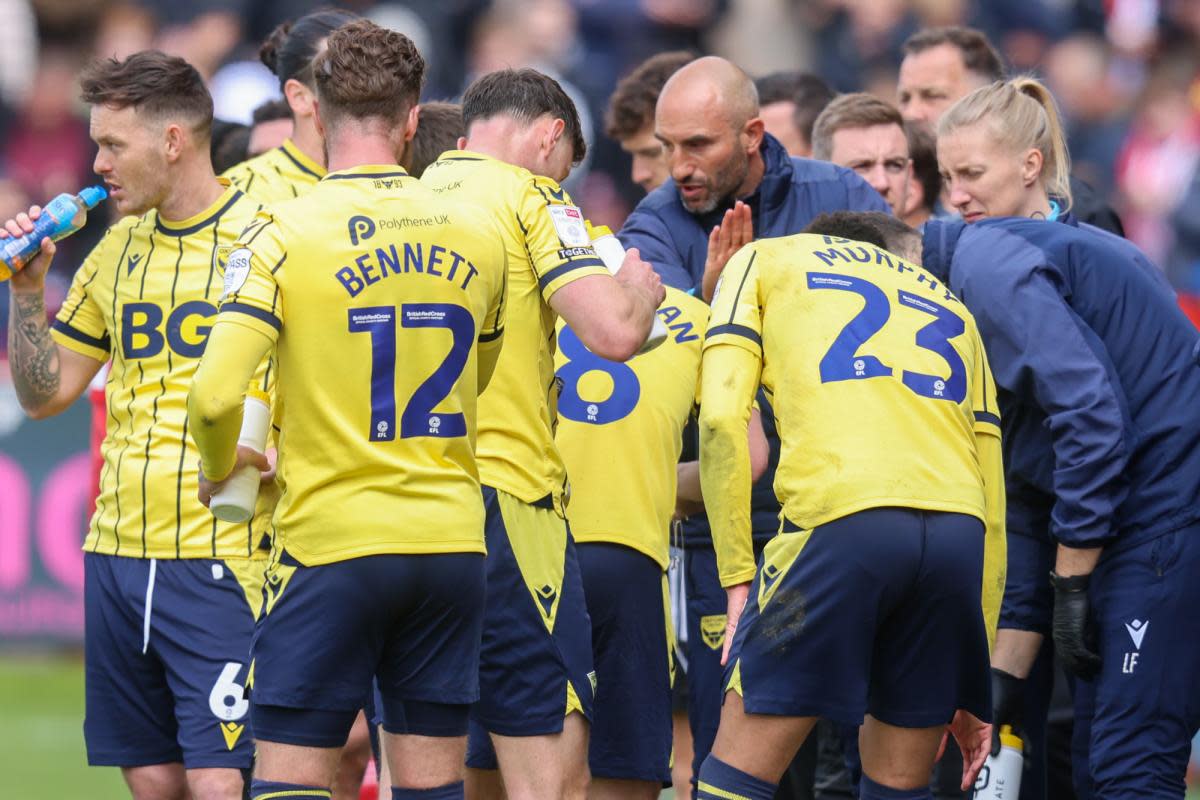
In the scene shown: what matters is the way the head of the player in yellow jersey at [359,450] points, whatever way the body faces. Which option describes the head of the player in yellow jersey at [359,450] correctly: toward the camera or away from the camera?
away from the camera

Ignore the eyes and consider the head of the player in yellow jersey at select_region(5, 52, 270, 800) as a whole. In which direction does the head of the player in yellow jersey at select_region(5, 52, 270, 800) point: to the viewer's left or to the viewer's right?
to the viewer's left

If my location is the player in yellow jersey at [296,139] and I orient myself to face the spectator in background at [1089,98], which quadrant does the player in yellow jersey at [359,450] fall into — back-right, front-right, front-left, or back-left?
back-right

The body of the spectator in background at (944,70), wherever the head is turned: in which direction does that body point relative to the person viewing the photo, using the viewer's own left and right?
facing the viewer and to the left of the viewer

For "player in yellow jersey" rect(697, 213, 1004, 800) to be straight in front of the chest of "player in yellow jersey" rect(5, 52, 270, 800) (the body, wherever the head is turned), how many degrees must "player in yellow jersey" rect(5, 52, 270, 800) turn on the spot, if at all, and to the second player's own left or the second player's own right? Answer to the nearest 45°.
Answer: approximately 90° to the second player's own left
